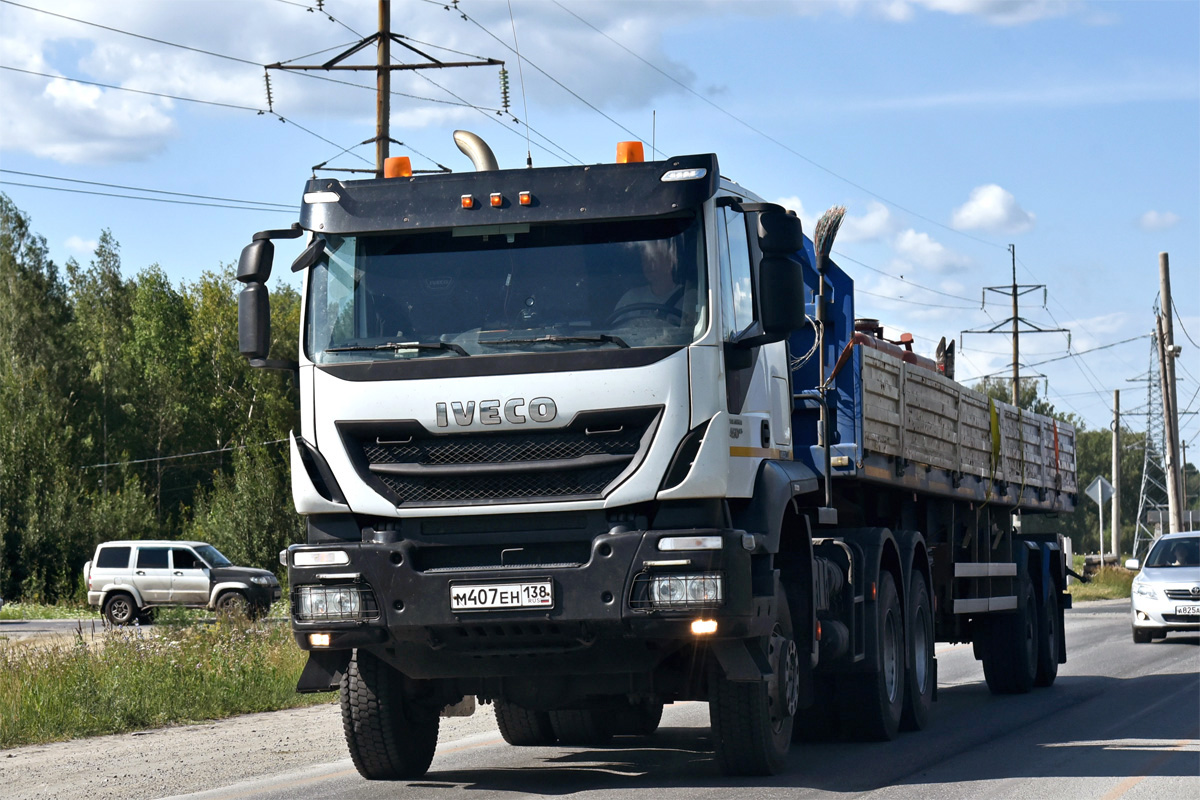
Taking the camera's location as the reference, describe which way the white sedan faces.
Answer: facing the viewer

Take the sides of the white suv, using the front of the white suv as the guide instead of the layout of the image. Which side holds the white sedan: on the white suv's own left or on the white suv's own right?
on the white suv's own right

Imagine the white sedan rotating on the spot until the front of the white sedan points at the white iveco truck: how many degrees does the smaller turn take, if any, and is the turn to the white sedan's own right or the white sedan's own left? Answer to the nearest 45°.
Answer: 0° — it already faces it

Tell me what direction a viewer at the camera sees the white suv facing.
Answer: facing to the right of the viewer

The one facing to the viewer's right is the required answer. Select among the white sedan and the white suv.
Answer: the white suv

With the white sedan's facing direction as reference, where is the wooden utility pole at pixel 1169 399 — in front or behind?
behind

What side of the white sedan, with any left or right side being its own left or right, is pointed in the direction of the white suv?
right

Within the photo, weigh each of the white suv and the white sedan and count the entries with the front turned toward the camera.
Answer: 1

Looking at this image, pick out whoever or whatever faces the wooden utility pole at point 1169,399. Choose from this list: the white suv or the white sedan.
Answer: the white suv

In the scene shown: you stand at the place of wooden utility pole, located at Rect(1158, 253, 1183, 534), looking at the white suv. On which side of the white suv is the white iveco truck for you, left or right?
left

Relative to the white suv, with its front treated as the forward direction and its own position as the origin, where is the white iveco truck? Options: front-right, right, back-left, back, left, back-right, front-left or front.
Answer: right

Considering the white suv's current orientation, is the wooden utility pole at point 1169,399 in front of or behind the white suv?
in front
